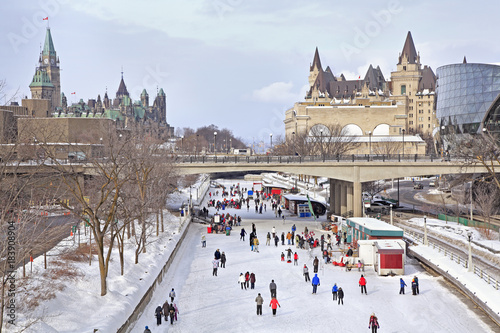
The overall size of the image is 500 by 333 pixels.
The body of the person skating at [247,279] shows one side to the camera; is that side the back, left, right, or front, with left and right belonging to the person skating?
back

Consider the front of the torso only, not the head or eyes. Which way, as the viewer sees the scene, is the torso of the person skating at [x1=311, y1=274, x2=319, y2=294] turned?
away from the camera

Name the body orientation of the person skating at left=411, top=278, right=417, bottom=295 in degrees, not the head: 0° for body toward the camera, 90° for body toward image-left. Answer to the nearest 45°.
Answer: approximately 180°

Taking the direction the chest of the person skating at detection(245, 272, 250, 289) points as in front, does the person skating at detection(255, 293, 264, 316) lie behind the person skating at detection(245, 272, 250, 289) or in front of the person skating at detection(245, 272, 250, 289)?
behind

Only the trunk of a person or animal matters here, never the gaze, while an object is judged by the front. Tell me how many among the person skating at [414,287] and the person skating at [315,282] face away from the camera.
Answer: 2

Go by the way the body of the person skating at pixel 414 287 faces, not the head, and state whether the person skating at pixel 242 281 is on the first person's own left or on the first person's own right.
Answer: on the first person's own left

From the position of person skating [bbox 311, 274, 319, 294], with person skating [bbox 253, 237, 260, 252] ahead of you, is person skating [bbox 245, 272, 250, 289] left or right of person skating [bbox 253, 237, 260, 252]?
left

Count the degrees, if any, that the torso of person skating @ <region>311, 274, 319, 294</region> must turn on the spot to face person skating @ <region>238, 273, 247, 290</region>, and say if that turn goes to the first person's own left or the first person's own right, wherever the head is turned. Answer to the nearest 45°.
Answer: approximately 90° to the first person's own left

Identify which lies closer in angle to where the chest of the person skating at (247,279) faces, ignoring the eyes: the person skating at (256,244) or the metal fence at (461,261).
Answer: the person skating

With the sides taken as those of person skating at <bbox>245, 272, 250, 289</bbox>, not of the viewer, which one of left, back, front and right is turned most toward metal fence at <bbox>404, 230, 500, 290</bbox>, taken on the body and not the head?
right
